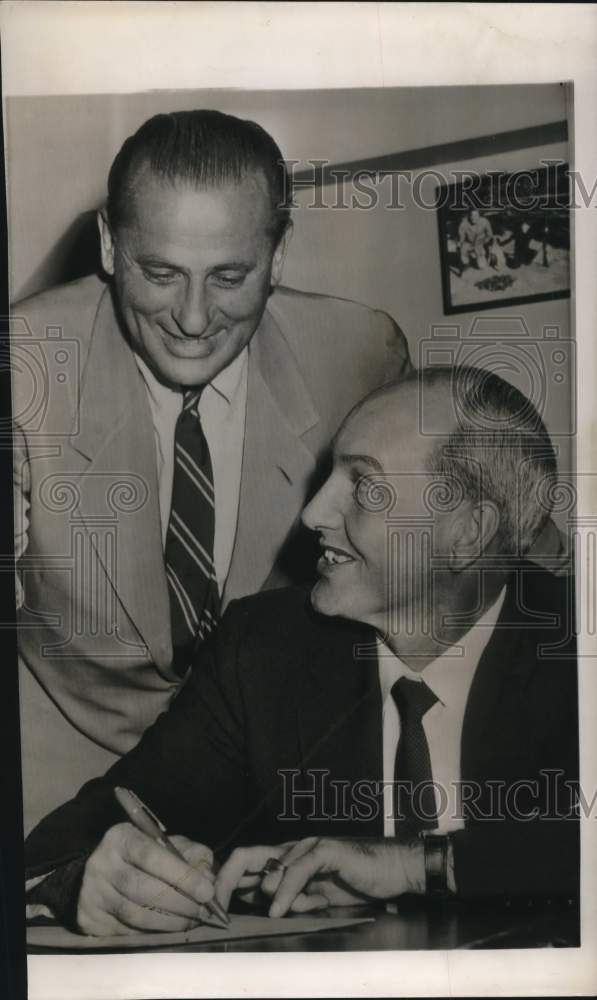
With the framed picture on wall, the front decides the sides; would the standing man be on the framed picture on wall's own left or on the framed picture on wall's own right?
on the framed picture on wall's own right

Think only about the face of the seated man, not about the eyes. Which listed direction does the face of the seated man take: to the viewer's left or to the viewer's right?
to the viewer's left

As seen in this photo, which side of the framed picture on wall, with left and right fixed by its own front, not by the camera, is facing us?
front

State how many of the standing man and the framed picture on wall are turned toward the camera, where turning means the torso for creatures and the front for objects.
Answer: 2

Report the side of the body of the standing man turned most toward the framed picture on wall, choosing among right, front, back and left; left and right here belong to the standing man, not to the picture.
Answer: left

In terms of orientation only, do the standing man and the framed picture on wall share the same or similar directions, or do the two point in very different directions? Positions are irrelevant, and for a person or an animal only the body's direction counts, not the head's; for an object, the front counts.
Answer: same or similar directions

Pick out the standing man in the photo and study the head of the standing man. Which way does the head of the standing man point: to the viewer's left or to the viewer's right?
to the viewer's right

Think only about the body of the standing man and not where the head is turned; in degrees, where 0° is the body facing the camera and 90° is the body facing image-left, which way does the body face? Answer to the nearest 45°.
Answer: approximately 0°
